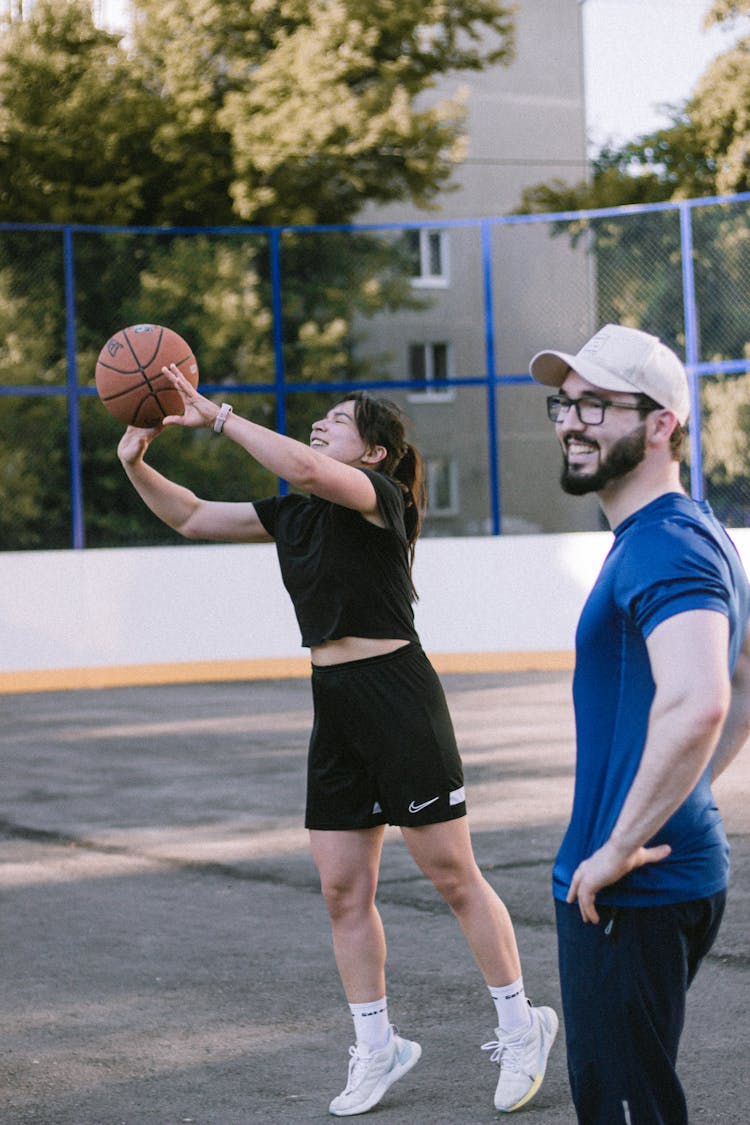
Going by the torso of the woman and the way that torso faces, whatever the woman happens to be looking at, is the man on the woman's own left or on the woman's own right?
on the woman's own left

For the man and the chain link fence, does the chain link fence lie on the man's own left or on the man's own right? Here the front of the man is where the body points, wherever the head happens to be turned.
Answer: on the man's own right

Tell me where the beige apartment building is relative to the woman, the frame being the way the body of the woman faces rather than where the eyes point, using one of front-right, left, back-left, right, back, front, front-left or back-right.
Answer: back-right

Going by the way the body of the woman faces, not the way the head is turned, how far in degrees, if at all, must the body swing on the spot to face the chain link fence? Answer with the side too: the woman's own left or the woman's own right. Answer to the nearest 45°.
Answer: approximately 135° to the woman's own right

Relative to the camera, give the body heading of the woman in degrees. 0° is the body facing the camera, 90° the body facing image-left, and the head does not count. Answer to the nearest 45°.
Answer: approximately 45°

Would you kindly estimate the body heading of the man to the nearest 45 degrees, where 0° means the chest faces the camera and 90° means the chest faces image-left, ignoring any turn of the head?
approximately 90°

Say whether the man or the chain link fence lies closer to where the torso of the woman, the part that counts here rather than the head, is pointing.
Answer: the man
